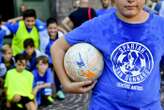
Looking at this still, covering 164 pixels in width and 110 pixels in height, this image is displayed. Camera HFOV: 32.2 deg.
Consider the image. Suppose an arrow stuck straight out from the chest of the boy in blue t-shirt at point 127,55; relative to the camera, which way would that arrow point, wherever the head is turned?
toward the camera

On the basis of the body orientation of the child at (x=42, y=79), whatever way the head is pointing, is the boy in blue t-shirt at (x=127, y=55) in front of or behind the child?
in front

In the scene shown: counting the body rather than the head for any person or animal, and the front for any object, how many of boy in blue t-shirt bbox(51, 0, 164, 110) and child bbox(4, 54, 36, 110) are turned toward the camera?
2

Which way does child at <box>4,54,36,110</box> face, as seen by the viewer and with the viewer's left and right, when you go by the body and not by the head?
facing the viewer

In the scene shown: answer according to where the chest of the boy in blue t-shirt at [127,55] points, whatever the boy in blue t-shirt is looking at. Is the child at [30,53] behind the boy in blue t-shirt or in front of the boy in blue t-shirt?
behind

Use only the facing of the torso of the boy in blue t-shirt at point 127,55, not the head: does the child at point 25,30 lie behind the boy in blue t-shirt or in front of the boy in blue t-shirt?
behind

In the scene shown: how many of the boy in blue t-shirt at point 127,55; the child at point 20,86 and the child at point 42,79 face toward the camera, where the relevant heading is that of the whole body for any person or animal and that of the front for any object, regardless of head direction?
3

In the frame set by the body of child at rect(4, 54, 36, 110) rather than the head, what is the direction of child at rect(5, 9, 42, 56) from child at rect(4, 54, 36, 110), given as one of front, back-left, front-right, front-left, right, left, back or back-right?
back

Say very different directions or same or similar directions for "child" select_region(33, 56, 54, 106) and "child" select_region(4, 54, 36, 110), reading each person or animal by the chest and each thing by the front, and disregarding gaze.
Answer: same or similar directions

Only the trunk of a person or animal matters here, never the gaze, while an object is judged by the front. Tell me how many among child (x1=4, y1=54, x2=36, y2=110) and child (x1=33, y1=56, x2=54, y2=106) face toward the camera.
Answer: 2

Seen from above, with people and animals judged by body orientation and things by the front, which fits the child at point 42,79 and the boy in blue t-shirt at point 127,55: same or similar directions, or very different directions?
same or similar directions
